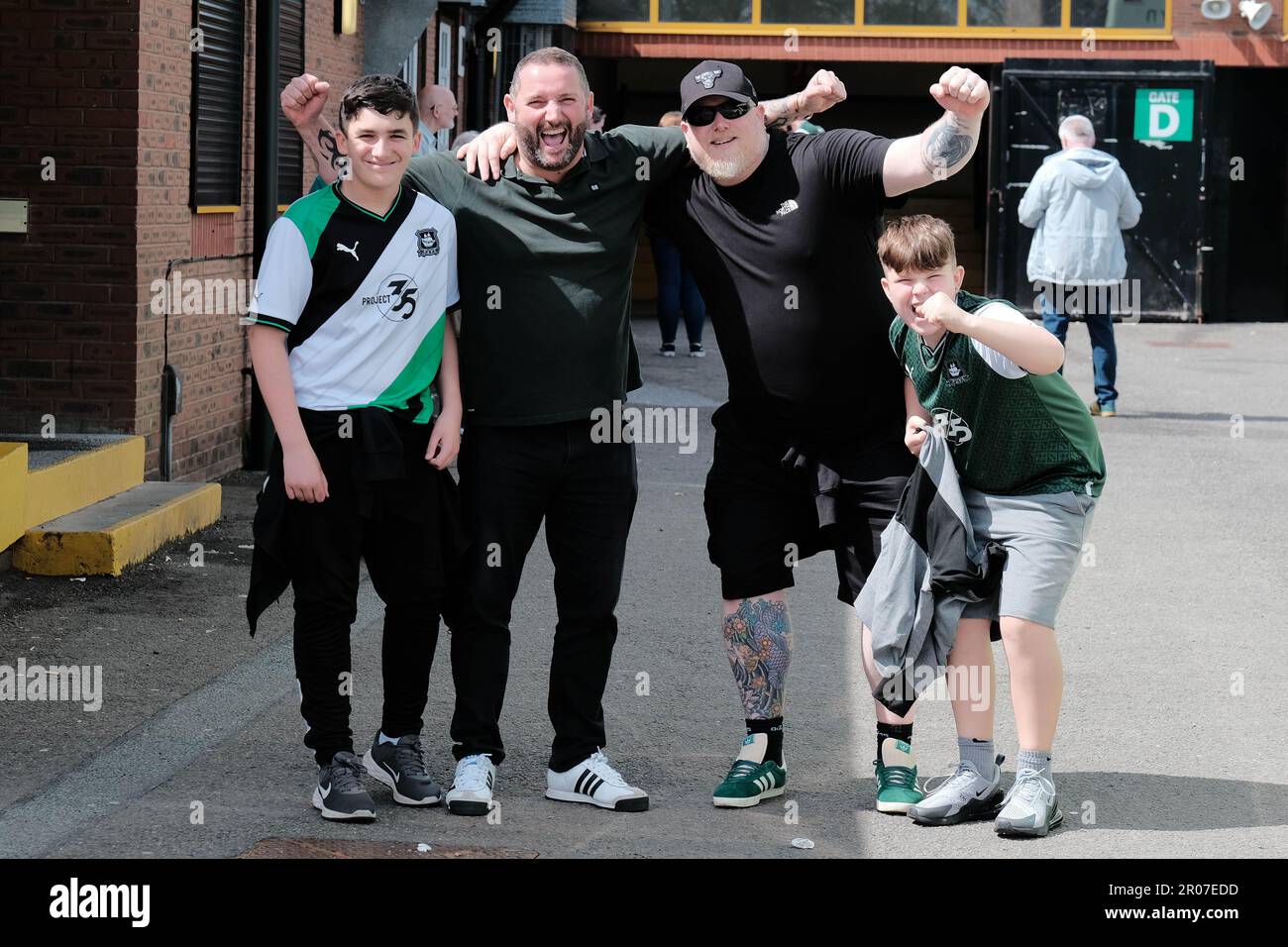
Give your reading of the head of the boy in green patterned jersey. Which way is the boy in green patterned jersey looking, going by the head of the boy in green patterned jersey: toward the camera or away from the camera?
toward the camera

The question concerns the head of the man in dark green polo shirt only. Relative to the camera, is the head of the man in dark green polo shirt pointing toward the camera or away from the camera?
toward the camera

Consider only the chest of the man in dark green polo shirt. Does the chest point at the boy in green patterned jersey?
no

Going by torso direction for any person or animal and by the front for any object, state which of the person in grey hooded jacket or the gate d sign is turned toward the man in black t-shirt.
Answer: the gate d sign

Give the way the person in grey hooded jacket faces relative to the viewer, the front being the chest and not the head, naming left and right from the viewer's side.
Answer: facing away from the viewer

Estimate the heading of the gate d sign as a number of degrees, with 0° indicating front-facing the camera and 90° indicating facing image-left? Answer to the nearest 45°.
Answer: approximately 0°

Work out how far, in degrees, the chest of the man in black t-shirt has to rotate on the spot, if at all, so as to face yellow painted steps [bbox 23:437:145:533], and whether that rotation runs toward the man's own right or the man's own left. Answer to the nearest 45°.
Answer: approximately 135° to the man's own right

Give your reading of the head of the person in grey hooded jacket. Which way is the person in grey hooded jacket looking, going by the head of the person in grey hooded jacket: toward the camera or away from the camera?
away from the camera

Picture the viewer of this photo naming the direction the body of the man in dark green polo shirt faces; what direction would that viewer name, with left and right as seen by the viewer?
facing the viewer

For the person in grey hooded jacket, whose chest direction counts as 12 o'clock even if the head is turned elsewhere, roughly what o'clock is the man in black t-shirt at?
The man in black t-shirt is roughly at 6 o'clock from the person in grey hooded jacket.

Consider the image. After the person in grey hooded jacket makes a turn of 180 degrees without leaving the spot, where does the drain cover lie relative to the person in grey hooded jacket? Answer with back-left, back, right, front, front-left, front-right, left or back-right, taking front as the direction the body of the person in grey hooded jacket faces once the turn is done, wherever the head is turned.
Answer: front

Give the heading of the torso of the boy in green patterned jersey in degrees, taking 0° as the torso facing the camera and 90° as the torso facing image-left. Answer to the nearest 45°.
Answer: approximately 45°

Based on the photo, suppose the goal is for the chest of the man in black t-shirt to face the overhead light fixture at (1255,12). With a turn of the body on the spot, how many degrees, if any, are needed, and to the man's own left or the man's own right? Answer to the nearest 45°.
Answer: approximately 180°

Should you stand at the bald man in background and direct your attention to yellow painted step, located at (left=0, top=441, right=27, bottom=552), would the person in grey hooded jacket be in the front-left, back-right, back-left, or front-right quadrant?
back-left

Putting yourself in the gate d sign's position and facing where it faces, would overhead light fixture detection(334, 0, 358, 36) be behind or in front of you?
in front

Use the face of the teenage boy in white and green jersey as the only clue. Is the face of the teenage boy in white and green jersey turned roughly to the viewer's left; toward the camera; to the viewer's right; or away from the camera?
toward the camera

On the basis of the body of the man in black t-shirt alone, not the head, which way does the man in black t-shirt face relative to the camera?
toward the camera
